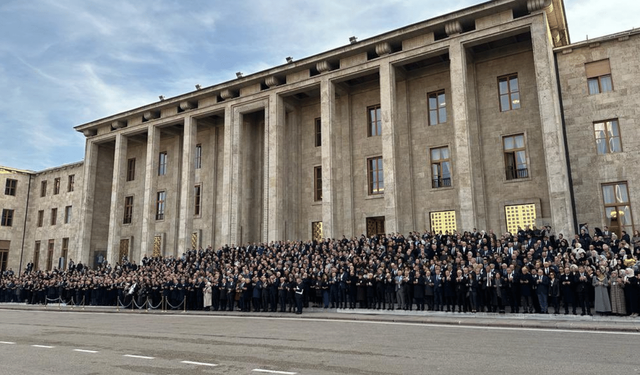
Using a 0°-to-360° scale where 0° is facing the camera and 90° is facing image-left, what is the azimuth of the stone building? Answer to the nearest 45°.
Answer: approximately 45°

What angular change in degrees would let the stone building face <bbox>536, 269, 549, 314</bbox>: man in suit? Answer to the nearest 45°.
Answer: approximately 45° to its left
